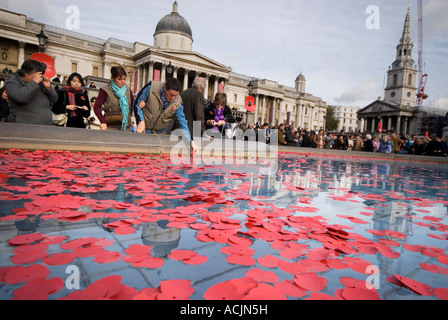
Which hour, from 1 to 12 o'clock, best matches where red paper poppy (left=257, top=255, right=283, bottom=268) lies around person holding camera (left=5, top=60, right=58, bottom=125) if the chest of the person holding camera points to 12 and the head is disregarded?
The red paper poppy is roughly at 1 o'clock from the person holding camera.

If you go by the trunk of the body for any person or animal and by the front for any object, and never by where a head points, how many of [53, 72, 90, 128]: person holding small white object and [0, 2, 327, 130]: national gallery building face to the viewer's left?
0

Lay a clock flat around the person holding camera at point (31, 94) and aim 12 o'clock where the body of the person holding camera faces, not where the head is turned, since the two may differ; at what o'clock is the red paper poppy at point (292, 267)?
The red paper poppy is roughly at 1 o'clock from the person holding camera.

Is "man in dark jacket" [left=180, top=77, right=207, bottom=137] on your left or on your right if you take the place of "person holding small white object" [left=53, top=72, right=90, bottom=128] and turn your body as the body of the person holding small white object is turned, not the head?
on your left

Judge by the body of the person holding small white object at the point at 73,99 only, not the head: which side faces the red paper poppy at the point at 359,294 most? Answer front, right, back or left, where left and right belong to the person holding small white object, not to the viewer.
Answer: front

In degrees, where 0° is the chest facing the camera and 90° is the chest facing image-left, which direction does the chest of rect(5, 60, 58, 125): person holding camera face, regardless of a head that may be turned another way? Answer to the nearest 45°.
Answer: approximately 315°

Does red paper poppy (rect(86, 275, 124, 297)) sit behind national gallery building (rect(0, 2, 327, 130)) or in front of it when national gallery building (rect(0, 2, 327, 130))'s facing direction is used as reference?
in front

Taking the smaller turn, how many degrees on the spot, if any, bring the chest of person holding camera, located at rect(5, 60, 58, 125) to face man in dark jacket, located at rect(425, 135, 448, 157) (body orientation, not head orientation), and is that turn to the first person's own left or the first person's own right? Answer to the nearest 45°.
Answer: approximately 45° to the first person's own left

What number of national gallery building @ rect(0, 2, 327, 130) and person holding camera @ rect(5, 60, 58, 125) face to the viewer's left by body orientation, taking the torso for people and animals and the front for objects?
0

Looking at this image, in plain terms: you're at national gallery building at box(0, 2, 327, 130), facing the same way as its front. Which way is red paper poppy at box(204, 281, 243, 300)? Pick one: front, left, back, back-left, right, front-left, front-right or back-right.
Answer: front-right

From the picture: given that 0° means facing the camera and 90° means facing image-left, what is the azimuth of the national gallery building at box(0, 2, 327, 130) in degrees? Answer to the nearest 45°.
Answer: approximately 315°

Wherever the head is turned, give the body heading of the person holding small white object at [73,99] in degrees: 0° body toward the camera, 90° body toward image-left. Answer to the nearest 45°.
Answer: approximately 0°

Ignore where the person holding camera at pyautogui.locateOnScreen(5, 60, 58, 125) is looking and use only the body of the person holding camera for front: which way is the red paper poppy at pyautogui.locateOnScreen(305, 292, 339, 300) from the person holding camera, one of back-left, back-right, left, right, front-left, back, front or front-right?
front-right
